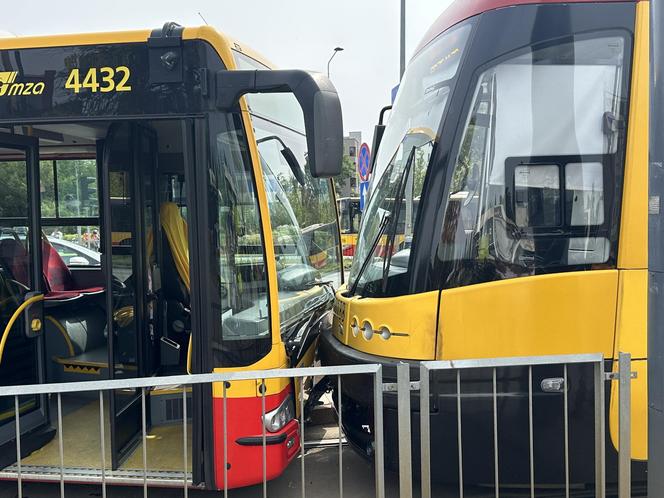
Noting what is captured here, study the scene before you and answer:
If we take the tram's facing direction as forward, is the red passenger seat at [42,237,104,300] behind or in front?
in front

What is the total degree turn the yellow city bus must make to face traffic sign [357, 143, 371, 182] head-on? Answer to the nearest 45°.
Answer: approximately 45° to its left

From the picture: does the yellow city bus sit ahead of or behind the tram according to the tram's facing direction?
ahead

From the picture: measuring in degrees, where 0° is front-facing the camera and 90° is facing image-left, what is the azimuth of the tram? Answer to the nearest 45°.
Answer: approximately 90°

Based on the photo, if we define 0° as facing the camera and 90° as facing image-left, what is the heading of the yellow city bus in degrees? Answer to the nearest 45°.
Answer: approximately 270°
